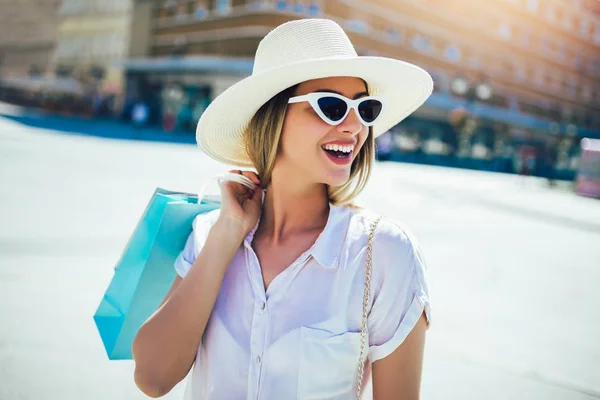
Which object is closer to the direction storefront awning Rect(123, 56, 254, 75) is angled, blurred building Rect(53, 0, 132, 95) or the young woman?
the young woman

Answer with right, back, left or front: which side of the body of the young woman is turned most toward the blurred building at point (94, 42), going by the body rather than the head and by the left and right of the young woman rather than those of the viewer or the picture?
back

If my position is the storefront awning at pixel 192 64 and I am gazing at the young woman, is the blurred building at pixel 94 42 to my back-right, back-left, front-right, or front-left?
back-right

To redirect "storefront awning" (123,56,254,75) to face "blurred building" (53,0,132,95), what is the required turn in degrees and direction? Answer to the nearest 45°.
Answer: approximately 135° to its right

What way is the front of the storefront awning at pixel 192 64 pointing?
toward the camera

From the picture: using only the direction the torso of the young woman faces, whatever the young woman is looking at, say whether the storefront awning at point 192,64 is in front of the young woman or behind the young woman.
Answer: behind

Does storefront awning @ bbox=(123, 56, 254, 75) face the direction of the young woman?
yes

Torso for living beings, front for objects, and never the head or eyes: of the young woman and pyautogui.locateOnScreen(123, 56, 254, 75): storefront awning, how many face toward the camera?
2

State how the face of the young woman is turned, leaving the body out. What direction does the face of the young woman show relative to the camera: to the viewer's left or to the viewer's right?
to the viewer's right
